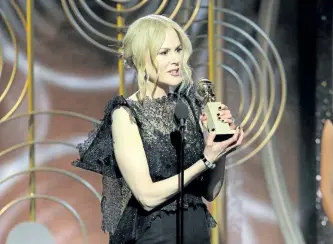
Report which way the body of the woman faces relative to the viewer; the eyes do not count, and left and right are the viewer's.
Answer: facing the viewer and to the right of the viewer

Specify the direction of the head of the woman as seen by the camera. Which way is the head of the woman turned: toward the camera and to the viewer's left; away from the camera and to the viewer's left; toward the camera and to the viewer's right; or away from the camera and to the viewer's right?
toward the camera and to the viewer's right
